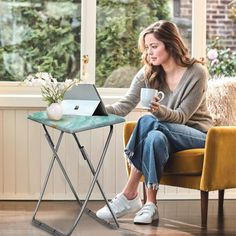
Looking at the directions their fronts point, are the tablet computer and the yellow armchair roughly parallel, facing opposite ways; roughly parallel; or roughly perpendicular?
roughly parallel, facing opposite ways

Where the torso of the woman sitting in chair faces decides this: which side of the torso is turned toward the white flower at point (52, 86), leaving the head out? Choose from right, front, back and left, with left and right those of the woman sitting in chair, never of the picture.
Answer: front

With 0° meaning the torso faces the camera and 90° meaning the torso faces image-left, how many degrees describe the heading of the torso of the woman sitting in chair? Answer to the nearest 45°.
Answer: approximately 45°

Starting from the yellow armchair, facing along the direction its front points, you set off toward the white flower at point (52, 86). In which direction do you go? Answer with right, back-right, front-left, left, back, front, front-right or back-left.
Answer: front-right
